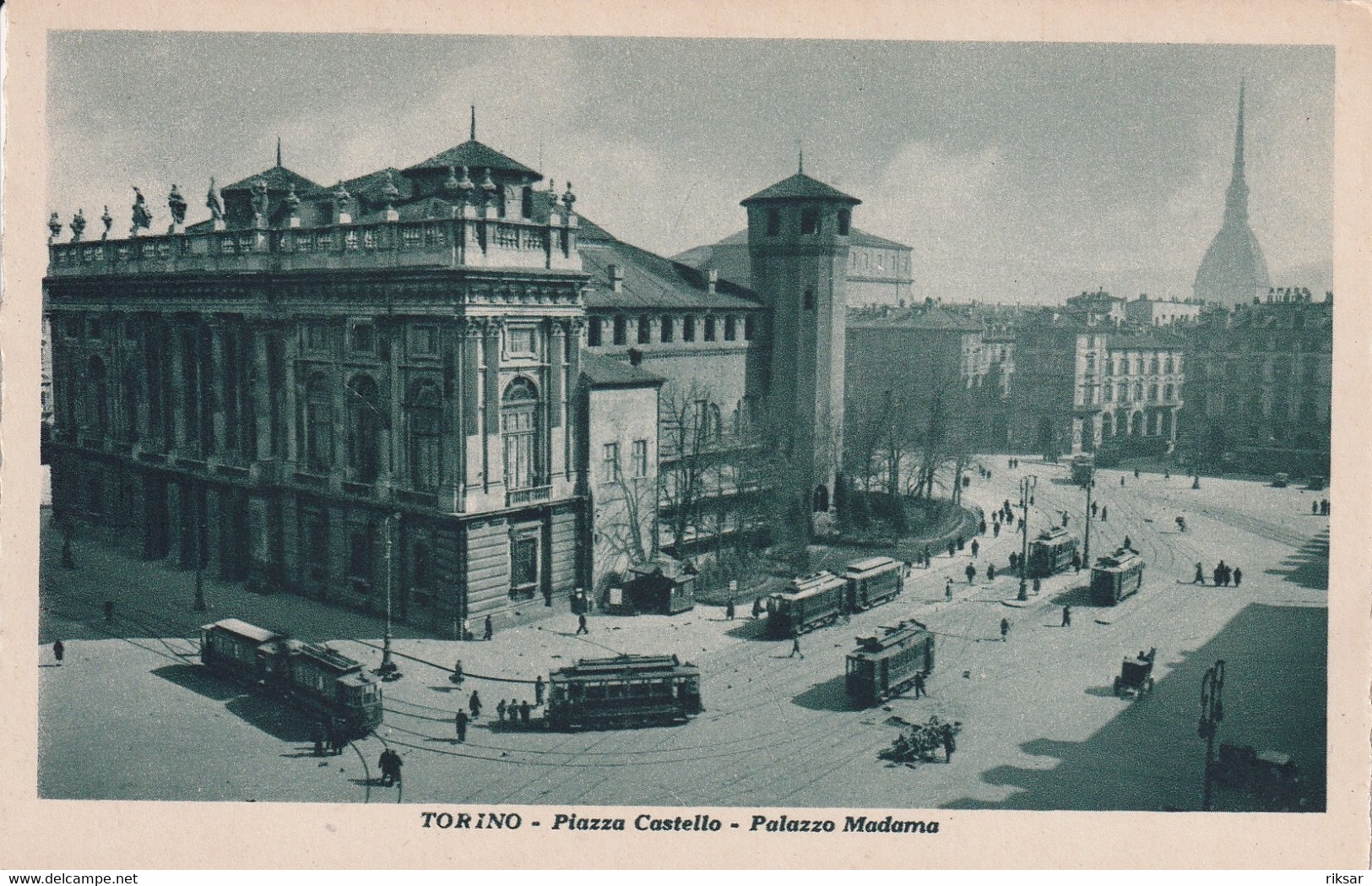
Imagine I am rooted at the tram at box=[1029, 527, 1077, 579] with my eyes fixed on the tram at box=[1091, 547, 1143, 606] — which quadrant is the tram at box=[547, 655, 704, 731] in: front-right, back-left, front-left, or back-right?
front-right
